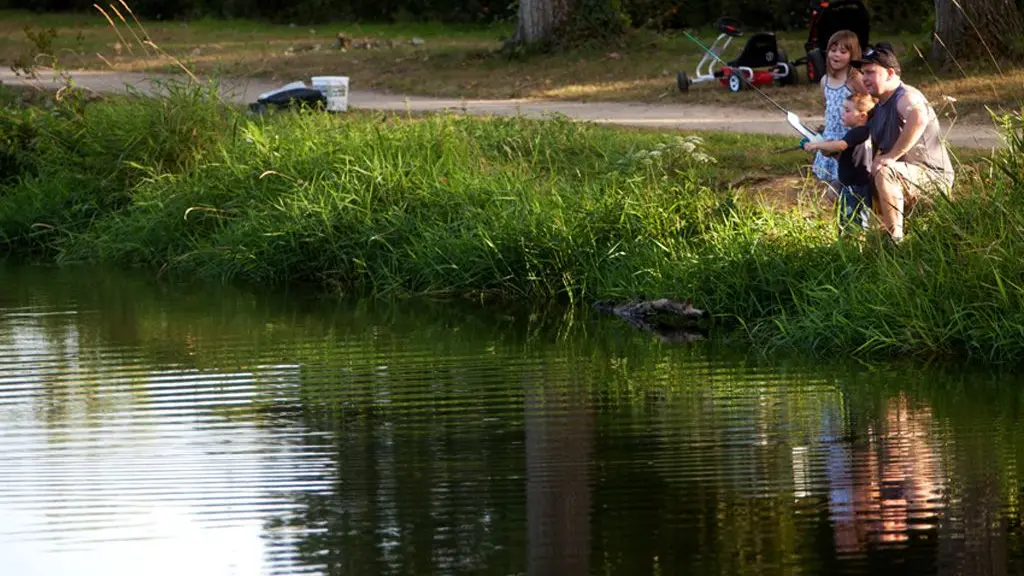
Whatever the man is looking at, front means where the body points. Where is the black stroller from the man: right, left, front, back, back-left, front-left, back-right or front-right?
back-right

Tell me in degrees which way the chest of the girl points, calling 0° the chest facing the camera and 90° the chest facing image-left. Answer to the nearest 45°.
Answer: approximately 45°

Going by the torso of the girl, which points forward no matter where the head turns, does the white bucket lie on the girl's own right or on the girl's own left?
on the girl's own right

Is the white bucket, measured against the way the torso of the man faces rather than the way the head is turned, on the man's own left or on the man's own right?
on the man's own right

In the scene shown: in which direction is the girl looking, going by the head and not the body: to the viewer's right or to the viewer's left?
to the viewer's left

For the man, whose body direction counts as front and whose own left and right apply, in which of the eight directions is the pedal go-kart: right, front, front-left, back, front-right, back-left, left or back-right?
back-right

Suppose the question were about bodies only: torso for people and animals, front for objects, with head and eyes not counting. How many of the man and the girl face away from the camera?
0

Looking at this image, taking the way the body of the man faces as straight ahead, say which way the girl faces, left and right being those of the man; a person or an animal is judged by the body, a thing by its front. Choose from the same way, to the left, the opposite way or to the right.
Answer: the same way

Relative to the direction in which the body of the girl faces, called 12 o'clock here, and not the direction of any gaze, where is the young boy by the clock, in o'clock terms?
The young boy is roughly at 10 o'clock from the girl.

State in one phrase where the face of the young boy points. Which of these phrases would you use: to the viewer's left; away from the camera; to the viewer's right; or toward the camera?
to the viewer's left

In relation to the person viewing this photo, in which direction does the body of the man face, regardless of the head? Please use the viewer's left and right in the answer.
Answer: facing the viewer and to the left of the viewer

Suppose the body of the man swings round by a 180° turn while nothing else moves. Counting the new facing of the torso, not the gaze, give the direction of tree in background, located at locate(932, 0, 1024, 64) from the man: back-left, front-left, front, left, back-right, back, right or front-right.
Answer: front-left

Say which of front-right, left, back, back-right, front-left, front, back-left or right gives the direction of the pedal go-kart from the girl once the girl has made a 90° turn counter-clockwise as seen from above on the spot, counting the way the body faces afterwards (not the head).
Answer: back-left

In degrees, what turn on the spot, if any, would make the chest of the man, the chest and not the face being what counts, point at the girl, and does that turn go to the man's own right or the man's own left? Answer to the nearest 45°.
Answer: approximately 90° to the man's own right

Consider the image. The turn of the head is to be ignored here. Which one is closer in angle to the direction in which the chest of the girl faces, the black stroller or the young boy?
the young boy
